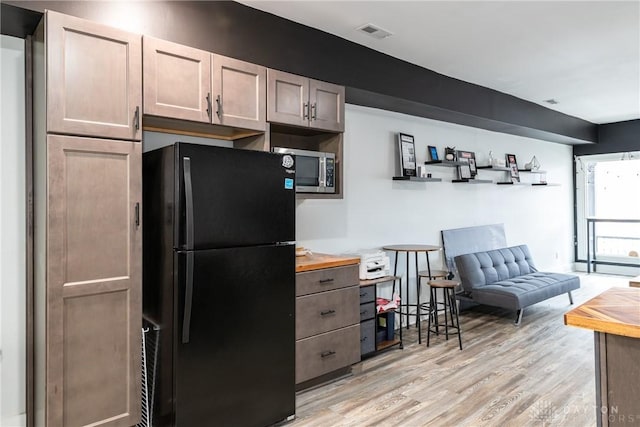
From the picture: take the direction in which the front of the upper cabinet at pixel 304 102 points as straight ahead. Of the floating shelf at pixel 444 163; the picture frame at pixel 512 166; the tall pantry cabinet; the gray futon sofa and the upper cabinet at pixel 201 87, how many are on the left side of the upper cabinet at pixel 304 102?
3

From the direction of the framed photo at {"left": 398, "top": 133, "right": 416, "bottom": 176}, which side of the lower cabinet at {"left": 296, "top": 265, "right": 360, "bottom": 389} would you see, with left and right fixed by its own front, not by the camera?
left

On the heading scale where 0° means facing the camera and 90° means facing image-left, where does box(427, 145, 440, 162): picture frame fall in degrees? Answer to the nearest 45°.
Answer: approximately 315°

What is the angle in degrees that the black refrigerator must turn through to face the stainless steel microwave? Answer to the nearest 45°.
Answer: approximately 90° to its left

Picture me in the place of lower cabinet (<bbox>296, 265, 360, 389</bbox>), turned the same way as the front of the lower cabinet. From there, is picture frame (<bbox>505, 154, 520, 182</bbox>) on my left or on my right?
on my left

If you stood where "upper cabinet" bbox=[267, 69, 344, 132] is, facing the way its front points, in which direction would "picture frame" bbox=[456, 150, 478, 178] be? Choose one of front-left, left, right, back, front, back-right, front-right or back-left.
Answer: left

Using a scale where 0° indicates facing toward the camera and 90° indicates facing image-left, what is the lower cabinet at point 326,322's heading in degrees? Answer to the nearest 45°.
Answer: approximately 315°
